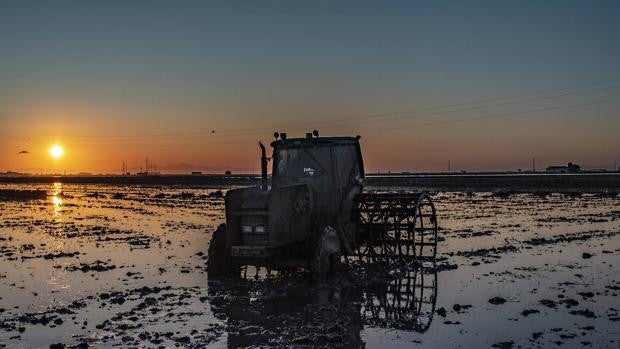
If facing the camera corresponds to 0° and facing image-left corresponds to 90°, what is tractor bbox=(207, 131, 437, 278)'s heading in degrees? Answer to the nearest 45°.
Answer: approximately 45°
